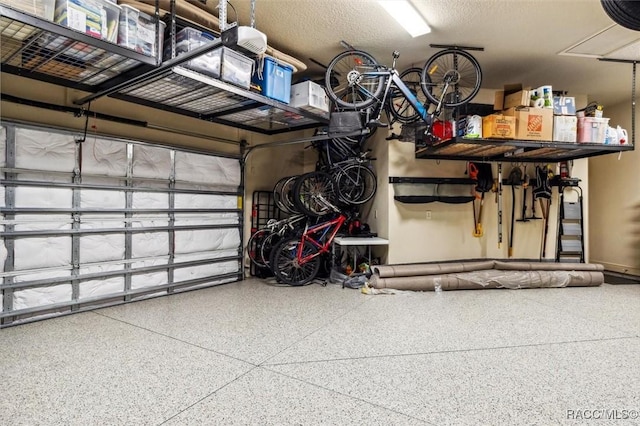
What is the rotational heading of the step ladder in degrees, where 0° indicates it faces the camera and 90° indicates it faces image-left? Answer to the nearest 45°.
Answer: approximately 0°

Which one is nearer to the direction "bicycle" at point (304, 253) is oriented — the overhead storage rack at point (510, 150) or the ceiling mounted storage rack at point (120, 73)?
the overhead storage rack

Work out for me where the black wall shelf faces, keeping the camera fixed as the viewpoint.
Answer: facing the viewer

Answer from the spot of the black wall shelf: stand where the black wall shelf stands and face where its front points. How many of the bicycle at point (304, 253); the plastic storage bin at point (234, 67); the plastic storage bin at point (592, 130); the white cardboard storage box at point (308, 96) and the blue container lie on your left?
1

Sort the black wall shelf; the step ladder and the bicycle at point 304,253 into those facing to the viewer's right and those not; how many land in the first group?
1

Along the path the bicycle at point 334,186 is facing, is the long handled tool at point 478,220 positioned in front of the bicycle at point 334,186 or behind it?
in front

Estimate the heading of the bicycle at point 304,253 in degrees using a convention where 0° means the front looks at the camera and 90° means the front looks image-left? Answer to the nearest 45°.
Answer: approximately 270°
